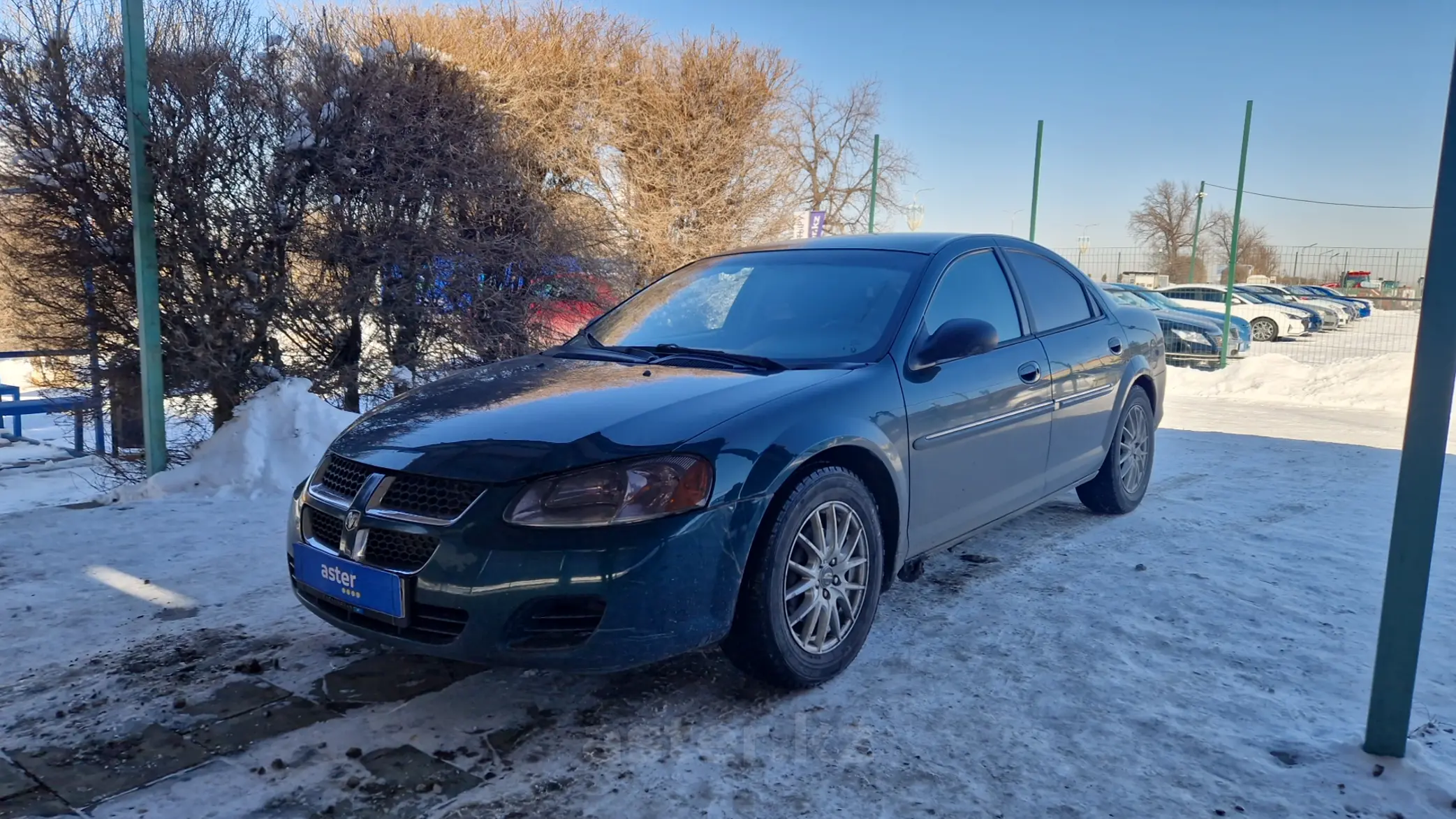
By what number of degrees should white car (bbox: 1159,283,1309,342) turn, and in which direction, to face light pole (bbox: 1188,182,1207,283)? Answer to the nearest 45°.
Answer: approximately 90° to its left

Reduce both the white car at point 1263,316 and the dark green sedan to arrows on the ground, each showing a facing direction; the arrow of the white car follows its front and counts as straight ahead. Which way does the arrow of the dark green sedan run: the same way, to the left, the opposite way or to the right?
to the right

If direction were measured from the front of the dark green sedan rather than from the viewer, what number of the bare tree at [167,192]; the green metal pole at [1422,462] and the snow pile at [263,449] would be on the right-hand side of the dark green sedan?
2

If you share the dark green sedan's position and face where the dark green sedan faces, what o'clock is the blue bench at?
The blue bench is roughly at 3 o'clock from the dark green sedan.

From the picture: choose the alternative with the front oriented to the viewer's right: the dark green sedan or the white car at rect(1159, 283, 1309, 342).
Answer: the white car

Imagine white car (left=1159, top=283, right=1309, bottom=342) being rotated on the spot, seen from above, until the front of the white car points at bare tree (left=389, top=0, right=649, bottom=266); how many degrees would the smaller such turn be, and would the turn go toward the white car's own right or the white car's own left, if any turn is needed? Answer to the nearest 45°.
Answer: approximately 135° to the white car's own right

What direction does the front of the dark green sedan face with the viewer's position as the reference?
facing the viewer and to the left of the viewer

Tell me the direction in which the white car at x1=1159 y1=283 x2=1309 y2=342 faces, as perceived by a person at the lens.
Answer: facing to the right of the viewer

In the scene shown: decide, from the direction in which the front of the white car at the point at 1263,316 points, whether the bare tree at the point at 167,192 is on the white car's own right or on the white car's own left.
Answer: on the white car's own right

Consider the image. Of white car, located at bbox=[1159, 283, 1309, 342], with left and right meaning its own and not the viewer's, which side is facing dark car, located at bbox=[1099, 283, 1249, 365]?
right

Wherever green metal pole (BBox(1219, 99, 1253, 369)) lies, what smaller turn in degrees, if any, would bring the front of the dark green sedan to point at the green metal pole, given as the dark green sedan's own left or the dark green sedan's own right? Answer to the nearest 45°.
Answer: approximately 180°

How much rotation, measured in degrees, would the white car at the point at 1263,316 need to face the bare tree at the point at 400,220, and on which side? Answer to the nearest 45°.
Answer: approximately 90° to its right

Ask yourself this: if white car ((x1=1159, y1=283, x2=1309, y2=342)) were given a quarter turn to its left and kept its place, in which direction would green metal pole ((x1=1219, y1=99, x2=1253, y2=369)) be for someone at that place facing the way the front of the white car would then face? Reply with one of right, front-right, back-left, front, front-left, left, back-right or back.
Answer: back

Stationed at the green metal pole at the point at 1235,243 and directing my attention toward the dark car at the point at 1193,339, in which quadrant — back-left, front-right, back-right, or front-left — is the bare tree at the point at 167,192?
back-left

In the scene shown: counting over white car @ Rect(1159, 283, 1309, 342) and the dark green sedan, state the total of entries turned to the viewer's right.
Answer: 1

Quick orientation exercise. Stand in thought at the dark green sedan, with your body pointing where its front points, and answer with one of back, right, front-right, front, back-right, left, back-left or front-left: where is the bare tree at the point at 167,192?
right
